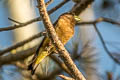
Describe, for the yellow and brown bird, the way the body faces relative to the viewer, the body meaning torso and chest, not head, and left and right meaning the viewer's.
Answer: facing to the right of the viewer
